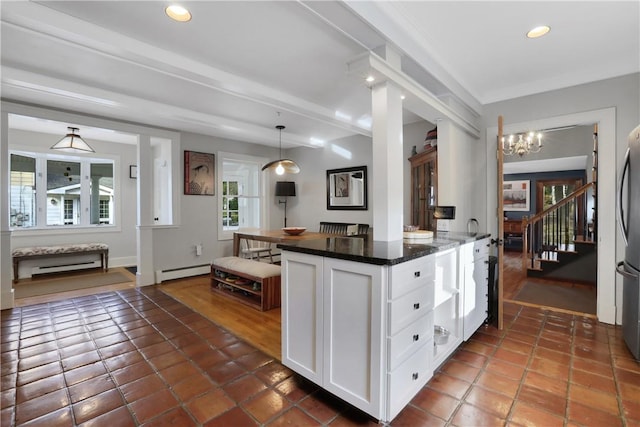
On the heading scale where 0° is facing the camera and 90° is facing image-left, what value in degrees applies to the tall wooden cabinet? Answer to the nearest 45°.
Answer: approximately 45°

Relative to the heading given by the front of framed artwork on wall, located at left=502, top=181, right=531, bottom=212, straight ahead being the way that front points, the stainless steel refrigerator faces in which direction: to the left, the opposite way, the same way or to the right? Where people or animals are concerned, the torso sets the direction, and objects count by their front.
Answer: to the right

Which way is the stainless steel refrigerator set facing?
to the viewer's left

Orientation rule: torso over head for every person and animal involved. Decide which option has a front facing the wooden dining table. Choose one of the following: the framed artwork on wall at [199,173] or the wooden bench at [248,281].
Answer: the framed artwork on wall
